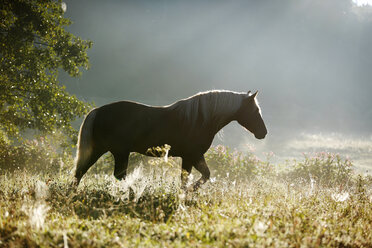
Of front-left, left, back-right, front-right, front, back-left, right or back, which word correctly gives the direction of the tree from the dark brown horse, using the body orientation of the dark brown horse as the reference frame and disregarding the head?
back-left

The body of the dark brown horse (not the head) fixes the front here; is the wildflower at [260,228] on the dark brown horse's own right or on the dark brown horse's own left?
on the dark brown horse's own right

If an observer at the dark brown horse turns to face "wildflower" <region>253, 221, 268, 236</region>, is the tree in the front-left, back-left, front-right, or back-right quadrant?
back-right

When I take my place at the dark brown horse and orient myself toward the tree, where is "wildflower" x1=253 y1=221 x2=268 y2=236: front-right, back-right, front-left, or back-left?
back-left

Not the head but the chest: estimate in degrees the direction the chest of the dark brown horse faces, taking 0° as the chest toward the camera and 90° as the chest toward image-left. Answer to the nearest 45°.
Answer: approximately 270°

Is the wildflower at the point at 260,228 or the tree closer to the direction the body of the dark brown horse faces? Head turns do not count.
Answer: the wildflower
